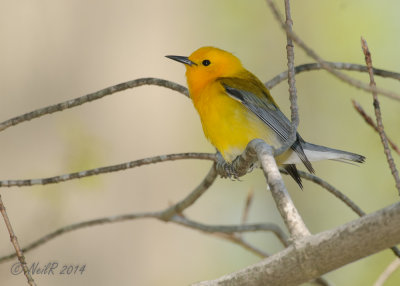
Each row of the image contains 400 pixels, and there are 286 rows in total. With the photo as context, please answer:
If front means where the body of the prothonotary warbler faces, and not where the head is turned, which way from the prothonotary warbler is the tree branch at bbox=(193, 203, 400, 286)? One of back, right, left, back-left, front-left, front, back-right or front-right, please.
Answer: left

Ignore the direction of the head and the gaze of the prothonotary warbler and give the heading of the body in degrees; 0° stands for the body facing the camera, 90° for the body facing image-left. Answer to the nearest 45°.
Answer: approximately 90°
